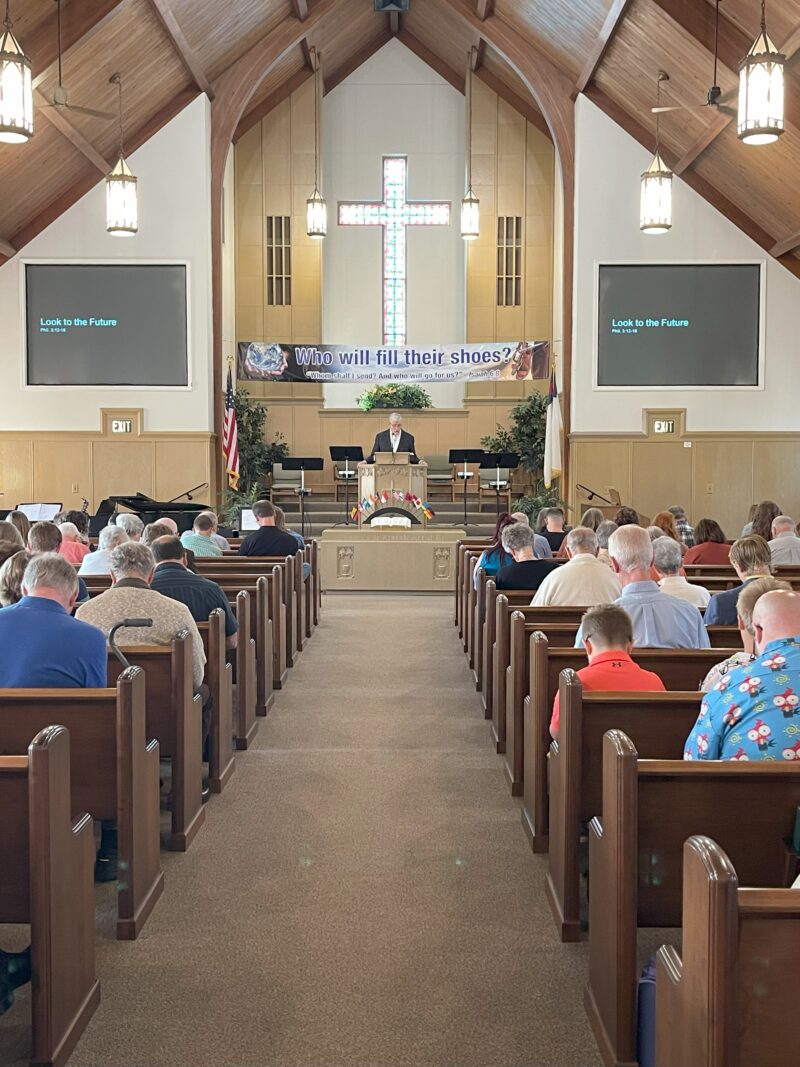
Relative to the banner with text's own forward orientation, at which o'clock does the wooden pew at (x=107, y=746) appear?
The wooden pew is roughly at 12 o'clock from the banner with text.

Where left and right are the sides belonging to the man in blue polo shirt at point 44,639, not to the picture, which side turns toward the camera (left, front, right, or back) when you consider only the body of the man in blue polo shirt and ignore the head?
back

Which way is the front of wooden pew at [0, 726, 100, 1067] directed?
away from the camera

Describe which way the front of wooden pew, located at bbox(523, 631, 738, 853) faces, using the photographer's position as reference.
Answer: facing away from the viewer

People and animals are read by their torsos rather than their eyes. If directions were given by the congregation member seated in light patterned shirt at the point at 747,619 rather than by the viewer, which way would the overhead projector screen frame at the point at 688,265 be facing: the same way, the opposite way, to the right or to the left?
the opposite way

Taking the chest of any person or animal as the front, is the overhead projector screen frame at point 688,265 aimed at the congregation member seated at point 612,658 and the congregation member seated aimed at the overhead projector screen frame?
yes

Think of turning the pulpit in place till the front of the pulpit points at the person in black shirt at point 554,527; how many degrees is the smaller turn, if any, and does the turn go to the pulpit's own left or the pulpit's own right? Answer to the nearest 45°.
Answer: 0° — it already faces them

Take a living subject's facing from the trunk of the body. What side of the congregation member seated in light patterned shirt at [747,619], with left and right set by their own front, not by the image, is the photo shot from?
back

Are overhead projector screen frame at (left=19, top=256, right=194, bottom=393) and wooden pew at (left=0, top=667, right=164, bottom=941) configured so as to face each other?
yes

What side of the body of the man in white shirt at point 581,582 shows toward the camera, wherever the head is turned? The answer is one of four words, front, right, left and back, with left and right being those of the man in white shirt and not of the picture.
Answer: back

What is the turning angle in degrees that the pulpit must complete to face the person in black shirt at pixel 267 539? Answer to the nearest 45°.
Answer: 0° — it already faces them

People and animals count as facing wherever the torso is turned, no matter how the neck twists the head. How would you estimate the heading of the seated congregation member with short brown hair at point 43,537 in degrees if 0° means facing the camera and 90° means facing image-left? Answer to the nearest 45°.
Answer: approximately 180°

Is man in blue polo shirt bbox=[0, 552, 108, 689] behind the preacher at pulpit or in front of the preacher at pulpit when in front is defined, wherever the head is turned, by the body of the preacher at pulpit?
in front

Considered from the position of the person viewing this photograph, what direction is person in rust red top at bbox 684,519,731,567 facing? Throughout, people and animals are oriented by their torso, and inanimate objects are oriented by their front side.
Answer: facing away from the viewer
